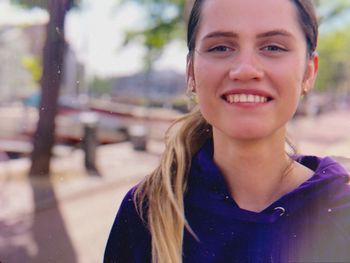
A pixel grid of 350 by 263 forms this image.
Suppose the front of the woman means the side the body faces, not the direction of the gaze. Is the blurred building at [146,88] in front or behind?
behind

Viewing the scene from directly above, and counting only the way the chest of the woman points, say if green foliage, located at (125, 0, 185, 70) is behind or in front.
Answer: behind

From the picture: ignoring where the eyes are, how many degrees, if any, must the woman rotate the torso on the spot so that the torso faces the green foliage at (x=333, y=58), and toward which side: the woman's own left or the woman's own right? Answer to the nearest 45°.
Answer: approximately 135° to the woman's own left

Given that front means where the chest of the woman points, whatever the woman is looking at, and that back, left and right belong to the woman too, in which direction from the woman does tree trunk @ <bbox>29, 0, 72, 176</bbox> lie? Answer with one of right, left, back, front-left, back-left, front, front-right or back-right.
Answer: back-right

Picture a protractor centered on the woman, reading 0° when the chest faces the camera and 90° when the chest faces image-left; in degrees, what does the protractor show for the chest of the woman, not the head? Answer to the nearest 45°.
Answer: approximately 0°
